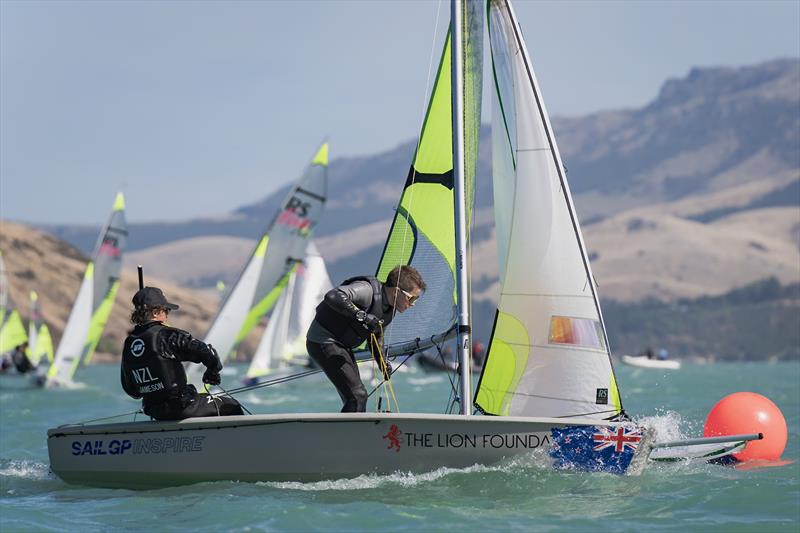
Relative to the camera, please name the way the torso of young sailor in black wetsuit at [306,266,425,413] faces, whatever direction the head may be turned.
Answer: to the viewer's right

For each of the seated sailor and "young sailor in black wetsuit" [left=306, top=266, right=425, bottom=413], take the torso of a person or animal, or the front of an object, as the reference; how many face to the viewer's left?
0

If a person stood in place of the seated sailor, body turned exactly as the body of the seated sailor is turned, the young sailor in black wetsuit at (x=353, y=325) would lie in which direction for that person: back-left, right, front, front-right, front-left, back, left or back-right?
front-right

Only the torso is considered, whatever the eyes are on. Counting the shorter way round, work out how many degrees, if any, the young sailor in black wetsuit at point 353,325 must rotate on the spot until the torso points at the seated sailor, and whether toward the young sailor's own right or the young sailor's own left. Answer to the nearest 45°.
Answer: approximately 180°

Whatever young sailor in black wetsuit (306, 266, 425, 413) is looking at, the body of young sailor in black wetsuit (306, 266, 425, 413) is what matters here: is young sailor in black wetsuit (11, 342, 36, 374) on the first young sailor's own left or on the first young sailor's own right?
on the first young sailor's own left

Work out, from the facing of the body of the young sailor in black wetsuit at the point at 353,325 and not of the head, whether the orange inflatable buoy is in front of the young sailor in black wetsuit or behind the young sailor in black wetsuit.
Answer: in front

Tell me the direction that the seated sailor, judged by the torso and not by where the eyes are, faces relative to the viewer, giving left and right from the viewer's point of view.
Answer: facing away from the viewer and to the right of the viewer

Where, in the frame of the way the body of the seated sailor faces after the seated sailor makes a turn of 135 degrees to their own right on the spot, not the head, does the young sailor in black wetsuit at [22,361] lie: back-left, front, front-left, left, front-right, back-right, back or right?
back

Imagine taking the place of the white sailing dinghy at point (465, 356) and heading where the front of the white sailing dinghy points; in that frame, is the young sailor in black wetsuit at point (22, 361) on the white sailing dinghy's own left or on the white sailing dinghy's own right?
on the white sailing dinghy's own left

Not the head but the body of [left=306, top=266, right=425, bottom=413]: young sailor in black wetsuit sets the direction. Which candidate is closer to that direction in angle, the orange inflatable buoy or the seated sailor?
the orange inflatable buoy

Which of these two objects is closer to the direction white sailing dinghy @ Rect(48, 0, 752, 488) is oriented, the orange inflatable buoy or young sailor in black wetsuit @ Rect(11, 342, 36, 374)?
the orange inflatable buoy

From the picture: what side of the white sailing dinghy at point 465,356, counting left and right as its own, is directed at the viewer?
right
